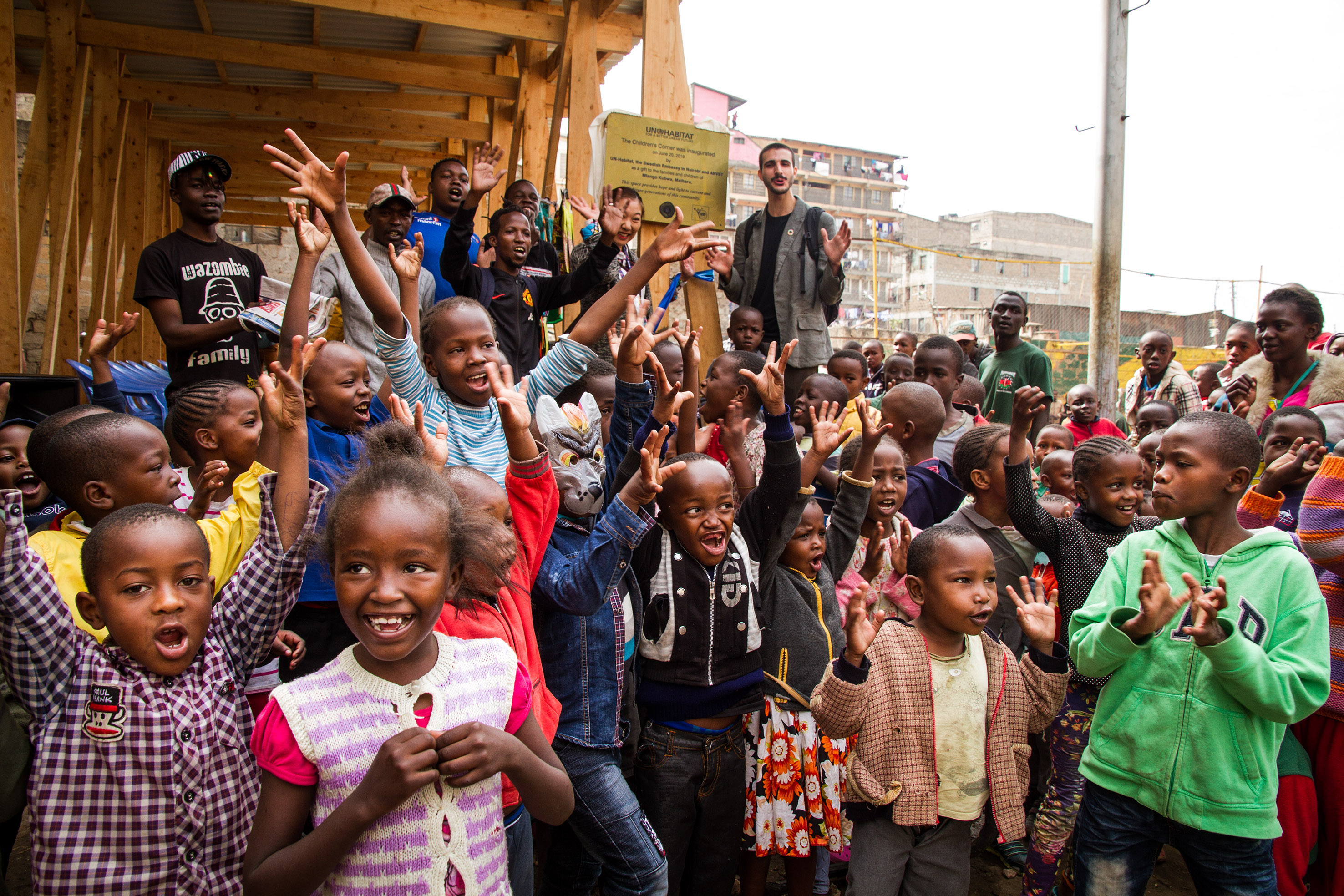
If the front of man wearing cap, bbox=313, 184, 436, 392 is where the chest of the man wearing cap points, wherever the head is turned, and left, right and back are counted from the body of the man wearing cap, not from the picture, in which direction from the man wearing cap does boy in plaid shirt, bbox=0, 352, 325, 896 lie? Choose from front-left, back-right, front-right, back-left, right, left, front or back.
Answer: front

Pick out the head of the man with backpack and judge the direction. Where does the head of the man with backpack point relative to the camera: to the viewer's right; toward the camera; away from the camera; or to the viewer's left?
toward the camera

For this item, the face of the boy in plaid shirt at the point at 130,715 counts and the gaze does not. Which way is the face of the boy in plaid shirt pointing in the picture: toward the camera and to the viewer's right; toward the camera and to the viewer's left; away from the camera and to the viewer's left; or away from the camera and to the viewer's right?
toward the camera and to the viewer's right

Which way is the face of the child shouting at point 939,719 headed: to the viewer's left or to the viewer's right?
to the viewer's right

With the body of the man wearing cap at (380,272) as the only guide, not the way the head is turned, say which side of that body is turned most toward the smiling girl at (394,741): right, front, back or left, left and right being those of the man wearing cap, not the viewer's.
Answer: front

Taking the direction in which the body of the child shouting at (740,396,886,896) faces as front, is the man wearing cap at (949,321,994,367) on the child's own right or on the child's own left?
on the child's own left

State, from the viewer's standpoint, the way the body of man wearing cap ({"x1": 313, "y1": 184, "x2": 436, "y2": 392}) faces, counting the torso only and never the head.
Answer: toward the camera

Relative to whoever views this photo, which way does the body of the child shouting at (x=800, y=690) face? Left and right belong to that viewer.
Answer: facing the viewer and to the right of the viewer

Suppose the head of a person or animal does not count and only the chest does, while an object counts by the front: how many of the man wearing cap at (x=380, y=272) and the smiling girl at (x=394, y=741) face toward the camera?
2

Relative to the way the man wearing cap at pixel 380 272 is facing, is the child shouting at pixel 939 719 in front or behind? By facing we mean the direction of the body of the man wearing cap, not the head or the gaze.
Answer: in front

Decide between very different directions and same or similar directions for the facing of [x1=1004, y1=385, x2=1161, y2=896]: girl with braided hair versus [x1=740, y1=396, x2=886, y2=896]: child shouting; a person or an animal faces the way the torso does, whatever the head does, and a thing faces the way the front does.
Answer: same or similar directions

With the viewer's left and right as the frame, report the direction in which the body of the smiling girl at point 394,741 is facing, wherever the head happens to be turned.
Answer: facing the viewer
